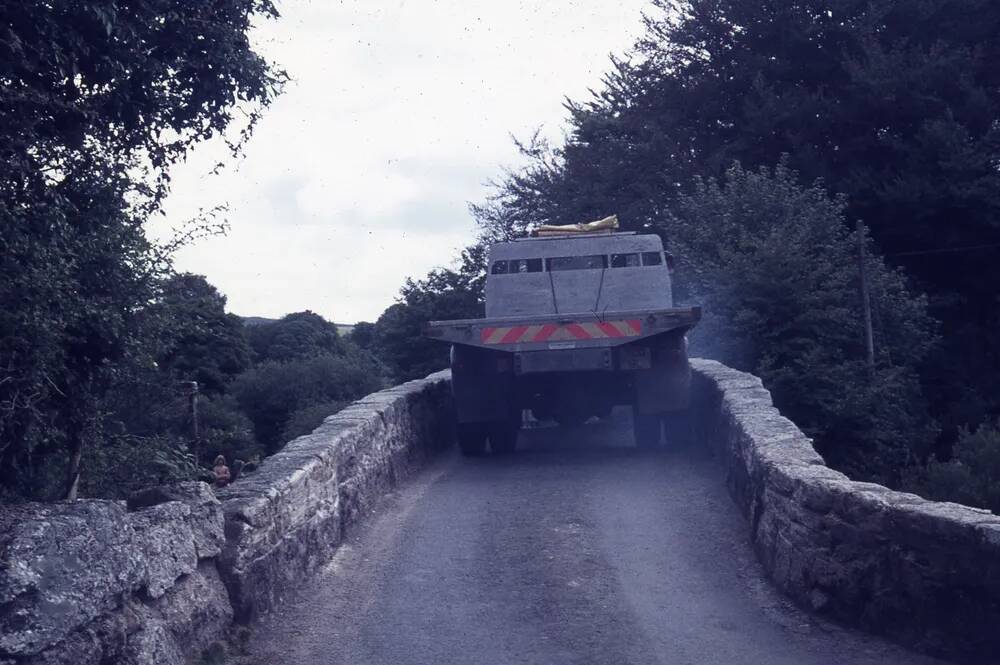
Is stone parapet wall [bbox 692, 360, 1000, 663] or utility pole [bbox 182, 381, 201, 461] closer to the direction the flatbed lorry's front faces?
the utility pole

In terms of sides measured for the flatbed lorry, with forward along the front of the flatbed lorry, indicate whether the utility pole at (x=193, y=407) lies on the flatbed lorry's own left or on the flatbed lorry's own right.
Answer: on the flatbed lorry's own left

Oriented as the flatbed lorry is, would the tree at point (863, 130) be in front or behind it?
in front

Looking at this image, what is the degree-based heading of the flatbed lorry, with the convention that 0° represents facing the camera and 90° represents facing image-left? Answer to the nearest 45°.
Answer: approximately 180°

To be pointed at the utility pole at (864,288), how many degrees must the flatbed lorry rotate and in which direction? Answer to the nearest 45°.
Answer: approximately 45° to its right

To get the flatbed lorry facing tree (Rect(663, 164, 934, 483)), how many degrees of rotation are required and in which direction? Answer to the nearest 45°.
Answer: approximately 45° to its right

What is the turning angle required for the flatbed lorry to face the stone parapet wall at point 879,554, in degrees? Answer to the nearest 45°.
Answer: approximately 180°

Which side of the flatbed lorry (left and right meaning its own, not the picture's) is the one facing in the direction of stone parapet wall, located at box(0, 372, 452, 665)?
back
